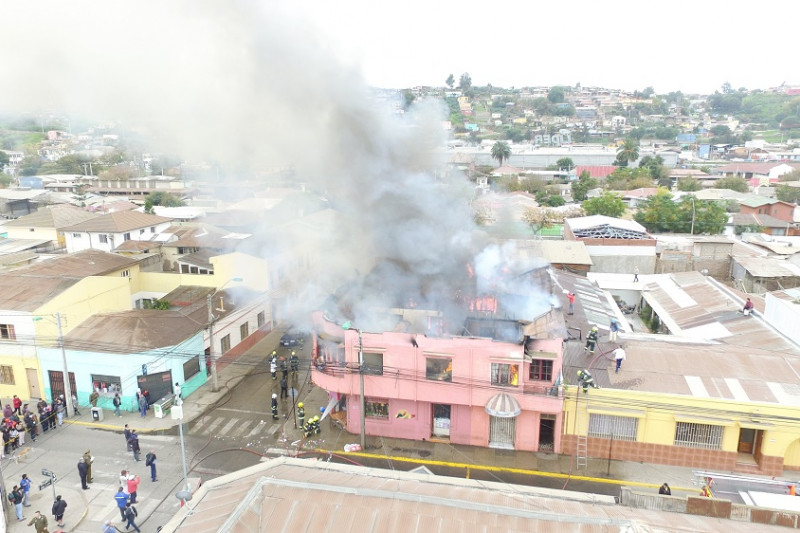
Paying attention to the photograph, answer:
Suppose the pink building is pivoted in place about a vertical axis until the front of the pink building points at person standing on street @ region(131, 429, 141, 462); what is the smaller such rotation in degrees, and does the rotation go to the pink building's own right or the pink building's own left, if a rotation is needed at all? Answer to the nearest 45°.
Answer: approximately 90° to the pink building's own right

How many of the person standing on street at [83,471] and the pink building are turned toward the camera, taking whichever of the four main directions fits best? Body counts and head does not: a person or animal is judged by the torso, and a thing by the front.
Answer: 1

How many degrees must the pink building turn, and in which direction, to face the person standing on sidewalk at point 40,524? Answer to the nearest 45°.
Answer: approximately 45° to its right

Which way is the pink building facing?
toward the camera

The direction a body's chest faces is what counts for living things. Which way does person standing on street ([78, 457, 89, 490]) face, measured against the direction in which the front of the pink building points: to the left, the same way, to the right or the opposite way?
the opposite way

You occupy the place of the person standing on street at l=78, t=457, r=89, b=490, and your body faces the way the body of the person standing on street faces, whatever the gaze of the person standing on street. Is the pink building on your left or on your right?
on your right

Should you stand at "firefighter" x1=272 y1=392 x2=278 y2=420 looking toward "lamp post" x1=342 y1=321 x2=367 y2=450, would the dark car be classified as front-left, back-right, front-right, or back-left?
back-left

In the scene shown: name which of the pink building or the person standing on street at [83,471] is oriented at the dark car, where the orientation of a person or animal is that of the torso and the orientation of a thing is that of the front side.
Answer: the person standing on street

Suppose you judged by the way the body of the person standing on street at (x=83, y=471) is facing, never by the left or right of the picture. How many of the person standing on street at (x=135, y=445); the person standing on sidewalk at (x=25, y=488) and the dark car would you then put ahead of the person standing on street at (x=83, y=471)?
2

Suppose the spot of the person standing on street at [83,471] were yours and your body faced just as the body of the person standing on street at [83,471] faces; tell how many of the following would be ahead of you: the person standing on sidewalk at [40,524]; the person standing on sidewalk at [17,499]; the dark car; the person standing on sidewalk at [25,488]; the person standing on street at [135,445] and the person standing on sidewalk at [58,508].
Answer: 2

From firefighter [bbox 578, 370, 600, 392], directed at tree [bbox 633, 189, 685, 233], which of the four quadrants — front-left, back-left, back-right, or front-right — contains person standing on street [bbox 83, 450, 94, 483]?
back-left

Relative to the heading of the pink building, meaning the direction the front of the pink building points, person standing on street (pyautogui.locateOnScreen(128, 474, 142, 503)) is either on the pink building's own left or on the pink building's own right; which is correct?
on the pink building's own right

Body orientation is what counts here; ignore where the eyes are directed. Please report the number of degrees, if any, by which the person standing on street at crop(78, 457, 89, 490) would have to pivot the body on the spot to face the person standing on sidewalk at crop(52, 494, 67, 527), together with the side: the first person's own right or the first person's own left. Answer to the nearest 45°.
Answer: approximately 135° to the first person's own right

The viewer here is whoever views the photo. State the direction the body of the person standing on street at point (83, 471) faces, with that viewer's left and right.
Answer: facing away from the viewer and to the right of the viewer
